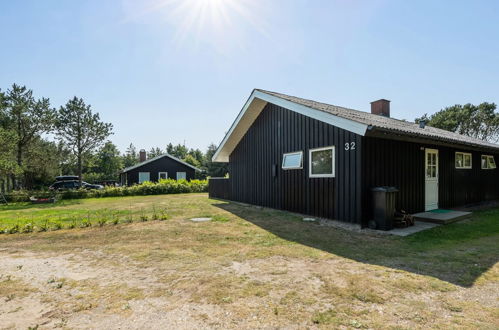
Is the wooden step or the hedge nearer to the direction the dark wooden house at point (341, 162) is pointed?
the wooden step

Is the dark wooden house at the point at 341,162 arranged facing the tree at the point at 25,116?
no

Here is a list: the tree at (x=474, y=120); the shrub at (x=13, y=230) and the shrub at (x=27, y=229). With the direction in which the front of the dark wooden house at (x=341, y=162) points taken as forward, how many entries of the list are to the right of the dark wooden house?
2

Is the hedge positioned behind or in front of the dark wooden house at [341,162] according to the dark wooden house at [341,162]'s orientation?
behind

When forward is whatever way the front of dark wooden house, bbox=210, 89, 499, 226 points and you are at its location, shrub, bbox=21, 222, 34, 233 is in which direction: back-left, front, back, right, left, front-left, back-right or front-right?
right

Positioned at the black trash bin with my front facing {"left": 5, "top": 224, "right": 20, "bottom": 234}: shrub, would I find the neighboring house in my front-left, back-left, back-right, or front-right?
front-right

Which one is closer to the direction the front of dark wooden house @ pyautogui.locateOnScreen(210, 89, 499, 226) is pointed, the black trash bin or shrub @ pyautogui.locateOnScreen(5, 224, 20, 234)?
the black trash bin

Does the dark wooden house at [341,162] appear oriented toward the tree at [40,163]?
no

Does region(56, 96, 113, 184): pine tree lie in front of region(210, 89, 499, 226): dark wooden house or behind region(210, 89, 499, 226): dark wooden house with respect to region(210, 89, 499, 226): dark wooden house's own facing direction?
behind

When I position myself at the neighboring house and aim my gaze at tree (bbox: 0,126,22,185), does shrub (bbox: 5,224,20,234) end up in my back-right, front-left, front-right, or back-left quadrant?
front-left

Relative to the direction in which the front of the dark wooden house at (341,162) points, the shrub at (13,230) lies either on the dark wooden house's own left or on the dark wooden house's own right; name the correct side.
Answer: on the dark wooden house's own right

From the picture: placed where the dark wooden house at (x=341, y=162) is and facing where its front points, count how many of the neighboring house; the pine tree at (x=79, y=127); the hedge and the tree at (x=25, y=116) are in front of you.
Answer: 0

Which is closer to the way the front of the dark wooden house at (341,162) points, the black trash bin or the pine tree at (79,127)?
the black trash bin

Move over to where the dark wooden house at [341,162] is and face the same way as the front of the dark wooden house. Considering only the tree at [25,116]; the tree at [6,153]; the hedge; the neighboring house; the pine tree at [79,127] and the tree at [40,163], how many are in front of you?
0

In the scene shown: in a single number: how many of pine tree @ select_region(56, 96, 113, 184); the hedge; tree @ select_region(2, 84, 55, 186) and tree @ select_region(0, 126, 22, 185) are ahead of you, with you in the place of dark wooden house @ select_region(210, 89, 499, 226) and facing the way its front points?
0
